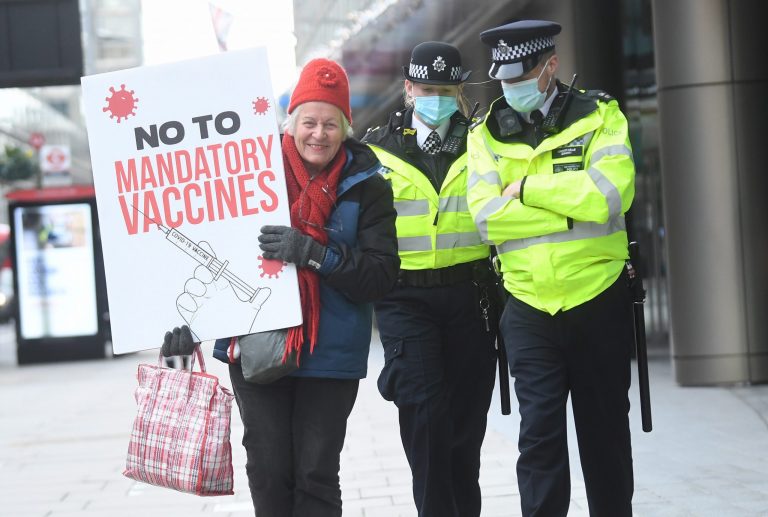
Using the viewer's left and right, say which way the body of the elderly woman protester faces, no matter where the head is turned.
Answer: facing the viewer and to the left of the viewer

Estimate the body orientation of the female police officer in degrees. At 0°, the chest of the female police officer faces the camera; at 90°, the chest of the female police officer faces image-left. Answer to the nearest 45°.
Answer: approximately 0°

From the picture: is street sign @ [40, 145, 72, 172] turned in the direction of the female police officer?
yes

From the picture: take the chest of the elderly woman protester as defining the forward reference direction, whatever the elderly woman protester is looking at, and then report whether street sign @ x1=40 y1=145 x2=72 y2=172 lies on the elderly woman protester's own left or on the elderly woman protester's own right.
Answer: on the elderly woman protester's own right

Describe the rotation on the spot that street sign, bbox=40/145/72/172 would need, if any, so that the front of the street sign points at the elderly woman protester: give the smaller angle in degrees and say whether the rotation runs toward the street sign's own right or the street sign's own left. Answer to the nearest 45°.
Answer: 0° — it already faces them

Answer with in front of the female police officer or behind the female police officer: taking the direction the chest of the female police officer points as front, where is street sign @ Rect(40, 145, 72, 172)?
behind

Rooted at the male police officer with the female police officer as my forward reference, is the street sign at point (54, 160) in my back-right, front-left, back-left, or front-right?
front-right

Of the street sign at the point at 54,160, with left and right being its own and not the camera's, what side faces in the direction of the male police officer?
front

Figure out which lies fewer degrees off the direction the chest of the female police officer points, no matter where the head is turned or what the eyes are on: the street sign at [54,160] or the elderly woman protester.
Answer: the elderly woman protester

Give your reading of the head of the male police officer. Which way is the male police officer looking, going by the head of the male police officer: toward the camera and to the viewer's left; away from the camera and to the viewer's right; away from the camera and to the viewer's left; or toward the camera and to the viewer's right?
toward the camera and to the viewer's left

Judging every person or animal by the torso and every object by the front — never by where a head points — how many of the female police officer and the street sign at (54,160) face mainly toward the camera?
2

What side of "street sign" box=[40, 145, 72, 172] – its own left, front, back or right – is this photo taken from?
front
